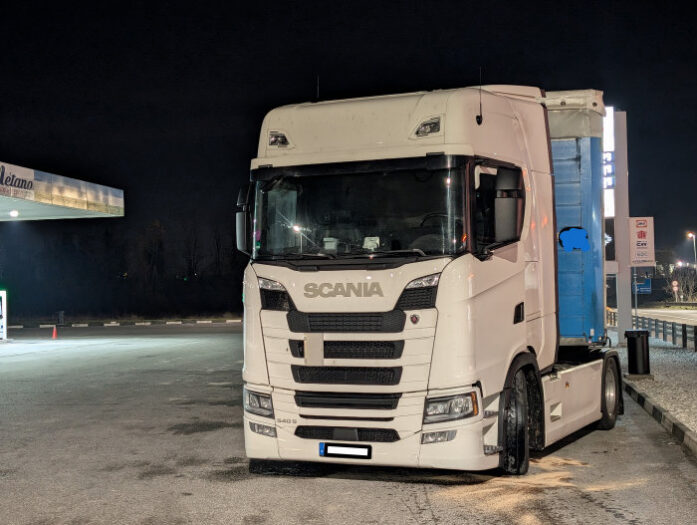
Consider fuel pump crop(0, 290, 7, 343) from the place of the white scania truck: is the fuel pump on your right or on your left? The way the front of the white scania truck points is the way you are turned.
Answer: on your right

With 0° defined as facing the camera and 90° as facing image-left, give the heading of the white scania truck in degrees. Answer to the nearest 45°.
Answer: approximately 45°
